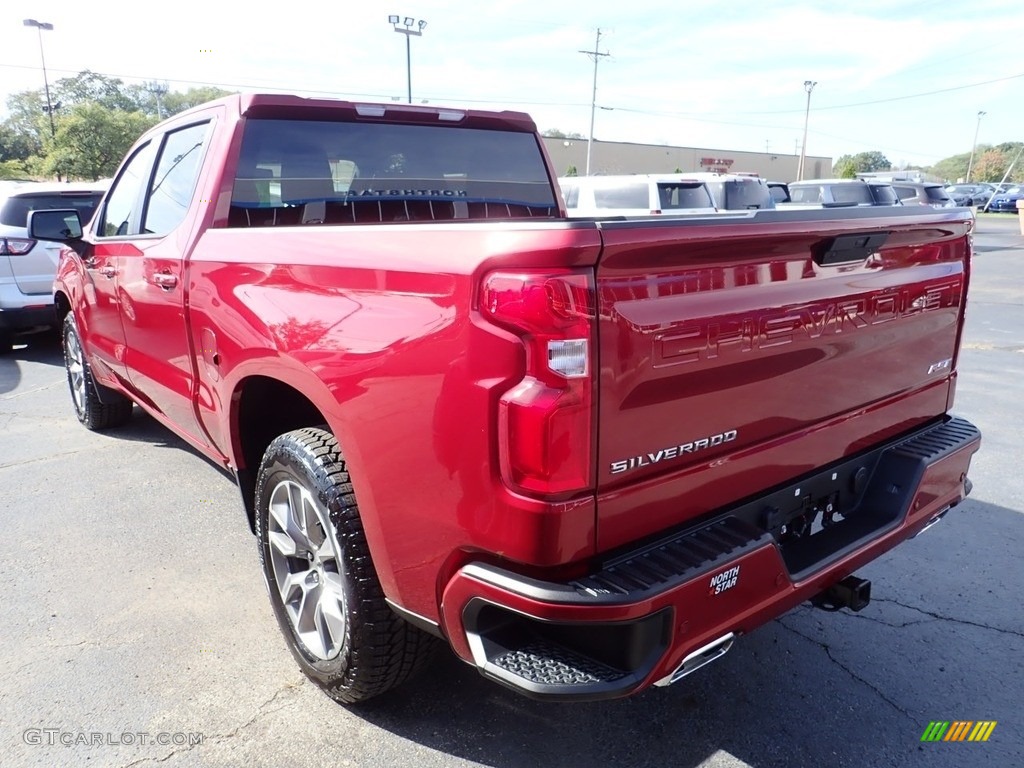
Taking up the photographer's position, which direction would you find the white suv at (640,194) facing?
facing away from the viewer and to the left of the viewer

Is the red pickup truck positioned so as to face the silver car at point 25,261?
yes

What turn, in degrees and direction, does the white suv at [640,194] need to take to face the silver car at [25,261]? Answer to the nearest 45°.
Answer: approximately 90° to its left

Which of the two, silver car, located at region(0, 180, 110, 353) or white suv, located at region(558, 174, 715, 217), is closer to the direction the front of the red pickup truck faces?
the silver car

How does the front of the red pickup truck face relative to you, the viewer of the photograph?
facing away from the viewer and to the left of the viewer

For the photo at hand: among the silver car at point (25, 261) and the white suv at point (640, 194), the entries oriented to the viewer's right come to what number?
0

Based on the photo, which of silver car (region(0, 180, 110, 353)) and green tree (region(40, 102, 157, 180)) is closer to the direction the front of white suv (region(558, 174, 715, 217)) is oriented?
the green tree

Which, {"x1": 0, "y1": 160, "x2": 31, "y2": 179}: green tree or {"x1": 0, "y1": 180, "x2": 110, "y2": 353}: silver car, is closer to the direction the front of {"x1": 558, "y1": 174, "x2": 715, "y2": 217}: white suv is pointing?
the green tree

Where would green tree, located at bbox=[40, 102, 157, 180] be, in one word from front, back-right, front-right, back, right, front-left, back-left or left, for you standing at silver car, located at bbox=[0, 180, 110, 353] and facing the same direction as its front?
front-right

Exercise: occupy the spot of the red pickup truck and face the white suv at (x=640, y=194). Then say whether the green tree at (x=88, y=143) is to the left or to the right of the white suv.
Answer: left

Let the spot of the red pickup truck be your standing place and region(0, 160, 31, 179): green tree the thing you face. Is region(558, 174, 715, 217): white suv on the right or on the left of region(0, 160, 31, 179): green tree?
right

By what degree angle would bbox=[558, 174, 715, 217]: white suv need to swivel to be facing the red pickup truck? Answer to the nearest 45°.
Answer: approximately 135° to its left

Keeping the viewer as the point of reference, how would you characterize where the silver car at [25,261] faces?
facing away from the viewer and to the left of the viewer

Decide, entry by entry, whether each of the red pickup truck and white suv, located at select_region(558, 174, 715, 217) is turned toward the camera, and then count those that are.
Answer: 0

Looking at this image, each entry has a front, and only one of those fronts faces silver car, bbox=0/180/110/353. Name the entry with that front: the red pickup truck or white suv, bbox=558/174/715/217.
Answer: the red pickup truck
